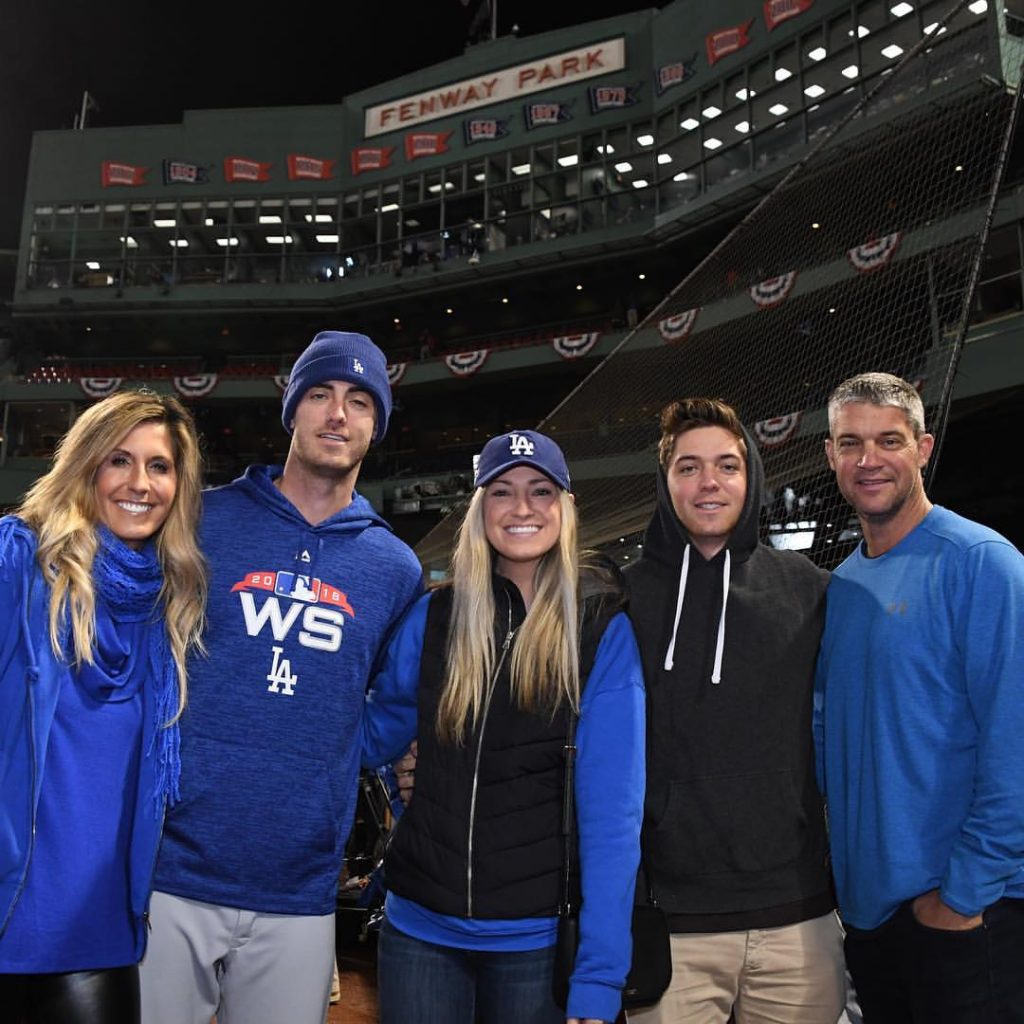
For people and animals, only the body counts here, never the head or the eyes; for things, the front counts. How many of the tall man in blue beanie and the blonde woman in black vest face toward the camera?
2

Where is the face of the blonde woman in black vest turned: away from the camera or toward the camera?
toward the camera

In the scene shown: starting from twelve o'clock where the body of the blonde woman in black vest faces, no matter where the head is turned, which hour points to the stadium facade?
The stadium facade is roughly at 6 o'clock from the blonde woman in black vest.

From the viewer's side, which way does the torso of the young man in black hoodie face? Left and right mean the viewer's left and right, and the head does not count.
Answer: facing the viewer

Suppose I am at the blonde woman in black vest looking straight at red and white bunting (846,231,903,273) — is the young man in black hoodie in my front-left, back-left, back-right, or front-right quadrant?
front-right

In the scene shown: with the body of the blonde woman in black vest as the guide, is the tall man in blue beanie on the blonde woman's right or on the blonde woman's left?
on the blonde woman's right

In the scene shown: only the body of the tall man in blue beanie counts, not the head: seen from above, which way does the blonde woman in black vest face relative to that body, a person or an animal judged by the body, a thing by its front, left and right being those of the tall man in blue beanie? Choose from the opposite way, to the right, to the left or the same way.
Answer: the same way

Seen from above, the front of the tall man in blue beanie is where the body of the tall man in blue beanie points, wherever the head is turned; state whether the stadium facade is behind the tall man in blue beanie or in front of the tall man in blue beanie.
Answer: behind

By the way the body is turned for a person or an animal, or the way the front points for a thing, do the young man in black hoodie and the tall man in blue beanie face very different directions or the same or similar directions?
same or similar directions

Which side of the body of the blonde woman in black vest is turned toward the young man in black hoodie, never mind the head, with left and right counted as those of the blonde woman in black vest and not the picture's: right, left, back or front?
left

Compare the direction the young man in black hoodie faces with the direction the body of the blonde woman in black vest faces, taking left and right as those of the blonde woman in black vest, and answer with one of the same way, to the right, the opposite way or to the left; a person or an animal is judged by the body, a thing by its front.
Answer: the same way

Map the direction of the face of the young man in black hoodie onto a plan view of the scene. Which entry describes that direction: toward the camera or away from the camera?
toward the camera

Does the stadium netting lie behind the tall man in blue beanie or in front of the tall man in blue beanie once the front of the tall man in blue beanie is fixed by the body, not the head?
behind

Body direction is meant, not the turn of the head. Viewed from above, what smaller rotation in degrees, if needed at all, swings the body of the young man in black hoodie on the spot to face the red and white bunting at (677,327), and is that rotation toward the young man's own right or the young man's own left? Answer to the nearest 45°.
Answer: approximately 180°

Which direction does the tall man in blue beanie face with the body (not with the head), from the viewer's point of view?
toward the camera

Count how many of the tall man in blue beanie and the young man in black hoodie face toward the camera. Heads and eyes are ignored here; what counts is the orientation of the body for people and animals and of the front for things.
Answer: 2

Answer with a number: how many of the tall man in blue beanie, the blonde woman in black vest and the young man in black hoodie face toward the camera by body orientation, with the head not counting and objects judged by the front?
3
